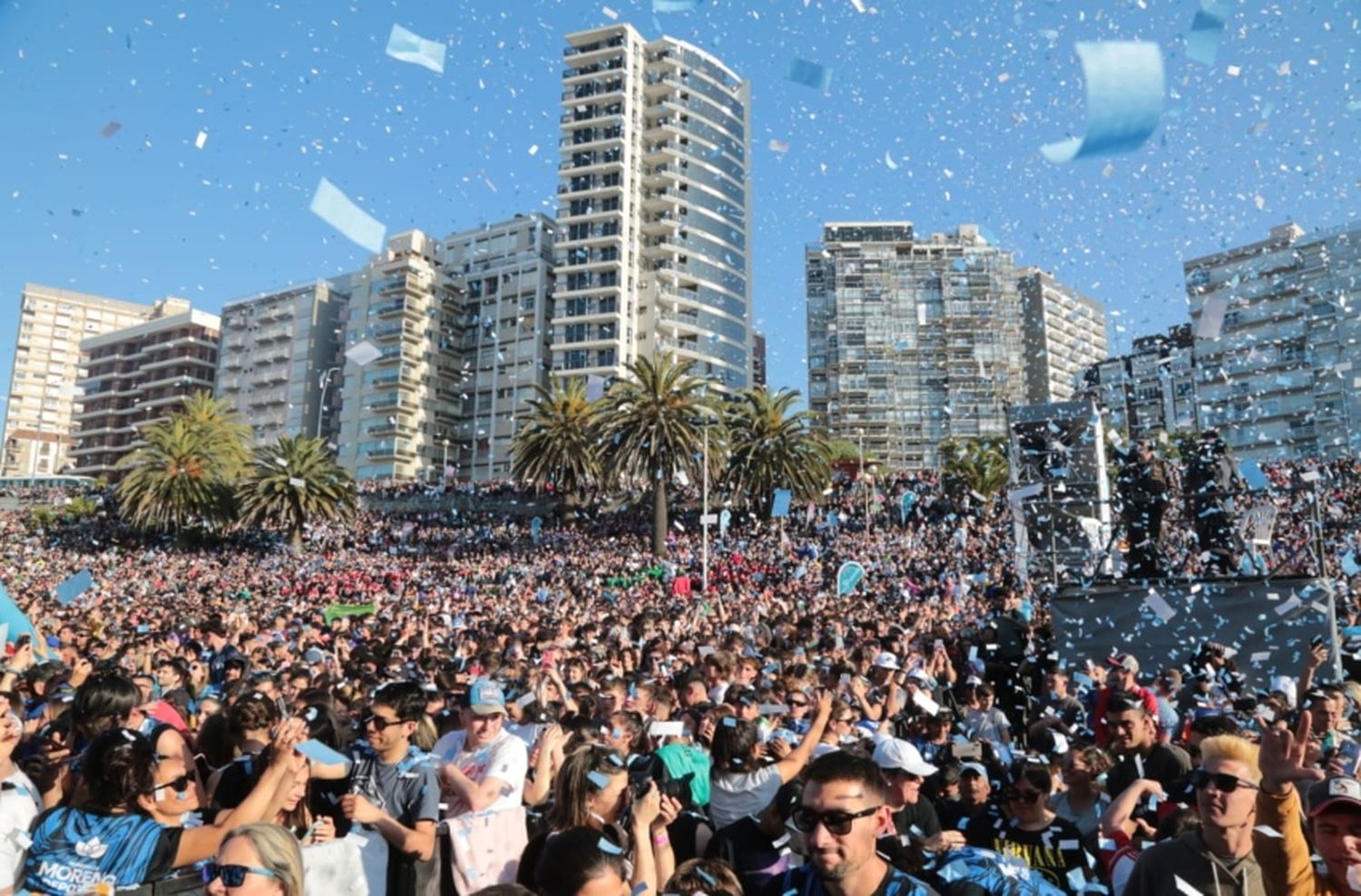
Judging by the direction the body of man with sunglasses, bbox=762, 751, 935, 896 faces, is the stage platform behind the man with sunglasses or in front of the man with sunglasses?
behind

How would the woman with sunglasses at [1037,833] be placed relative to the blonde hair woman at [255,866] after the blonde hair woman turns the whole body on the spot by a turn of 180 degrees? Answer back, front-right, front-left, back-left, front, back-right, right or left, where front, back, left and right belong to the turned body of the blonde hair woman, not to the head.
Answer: front-right

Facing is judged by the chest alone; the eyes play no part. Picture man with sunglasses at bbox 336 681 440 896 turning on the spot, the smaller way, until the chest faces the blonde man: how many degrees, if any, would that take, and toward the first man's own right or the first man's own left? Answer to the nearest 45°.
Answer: approximately 90° to the first man's own left

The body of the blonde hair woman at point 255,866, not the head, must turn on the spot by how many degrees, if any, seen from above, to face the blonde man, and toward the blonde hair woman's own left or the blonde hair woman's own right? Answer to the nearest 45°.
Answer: approximately 135° to the blonde hair woman's own left

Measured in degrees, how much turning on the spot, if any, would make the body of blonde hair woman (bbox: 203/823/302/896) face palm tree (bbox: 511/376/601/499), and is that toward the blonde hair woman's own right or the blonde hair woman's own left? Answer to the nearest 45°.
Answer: approximately 135° to the blonde hair woman's own right

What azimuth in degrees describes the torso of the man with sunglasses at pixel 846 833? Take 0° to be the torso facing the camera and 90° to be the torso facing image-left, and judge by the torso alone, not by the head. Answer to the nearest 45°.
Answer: approximately 45°

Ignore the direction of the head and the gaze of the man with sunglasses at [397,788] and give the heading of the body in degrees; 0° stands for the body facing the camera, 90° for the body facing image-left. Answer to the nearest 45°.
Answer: approximately 45°

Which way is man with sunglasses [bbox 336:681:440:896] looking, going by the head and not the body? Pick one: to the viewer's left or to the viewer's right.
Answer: to the viewer's left

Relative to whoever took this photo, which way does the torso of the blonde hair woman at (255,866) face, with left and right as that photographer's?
facing the viewer and to the left of the viewer

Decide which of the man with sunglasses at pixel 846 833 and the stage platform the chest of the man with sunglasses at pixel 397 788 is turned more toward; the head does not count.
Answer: the man with sunglasses
